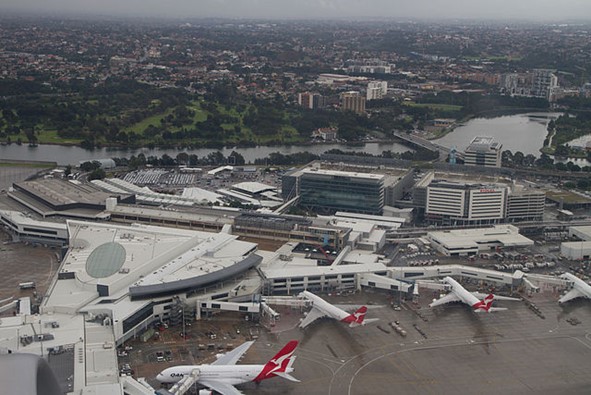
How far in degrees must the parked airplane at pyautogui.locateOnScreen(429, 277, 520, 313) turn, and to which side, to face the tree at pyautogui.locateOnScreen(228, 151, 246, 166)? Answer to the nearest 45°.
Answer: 0° — it already faces it

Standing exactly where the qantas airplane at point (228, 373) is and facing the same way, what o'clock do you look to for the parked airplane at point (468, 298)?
The parked airplane is roughly at 5 o'clock from the qantas airplane.

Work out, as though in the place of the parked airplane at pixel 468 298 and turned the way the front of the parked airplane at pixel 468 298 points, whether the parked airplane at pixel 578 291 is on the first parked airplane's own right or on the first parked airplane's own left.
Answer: on the first parked airplane's own right

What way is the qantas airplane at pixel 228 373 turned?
to the viewer's left

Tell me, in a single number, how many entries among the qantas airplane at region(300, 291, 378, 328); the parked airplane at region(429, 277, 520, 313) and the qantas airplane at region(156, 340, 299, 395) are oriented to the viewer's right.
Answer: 0

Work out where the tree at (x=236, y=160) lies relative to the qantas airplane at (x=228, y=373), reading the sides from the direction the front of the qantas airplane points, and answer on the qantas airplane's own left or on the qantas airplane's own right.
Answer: on the qantas airplane's own right

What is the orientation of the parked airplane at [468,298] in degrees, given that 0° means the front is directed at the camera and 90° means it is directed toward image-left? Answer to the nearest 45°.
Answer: approximately 135°

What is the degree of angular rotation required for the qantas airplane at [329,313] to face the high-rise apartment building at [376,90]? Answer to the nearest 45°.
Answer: approximately 45° to its right

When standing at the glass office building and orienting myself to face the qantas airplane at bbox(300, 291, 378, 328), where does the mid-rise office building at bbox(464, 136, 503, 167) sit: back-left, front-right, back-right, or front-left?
back-left

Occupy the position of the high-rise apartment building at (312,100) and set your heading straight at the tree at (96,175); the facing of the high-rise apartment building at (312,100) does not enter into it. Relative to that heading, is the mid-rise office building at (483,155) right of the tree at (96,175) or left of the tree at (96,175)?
left

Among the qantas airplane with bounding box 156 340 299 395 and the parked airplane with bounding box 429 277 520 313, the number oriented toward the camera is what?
0

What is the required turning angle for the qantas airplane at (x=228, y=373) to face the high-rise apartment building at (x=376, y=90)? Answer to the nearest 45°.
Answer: approximately 90° to its right

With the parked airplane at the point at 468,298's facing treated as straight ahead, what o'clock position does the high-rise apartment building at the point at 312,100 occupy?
The high-rise apartment building is roughly at 1 o'clock from the parked airplane.

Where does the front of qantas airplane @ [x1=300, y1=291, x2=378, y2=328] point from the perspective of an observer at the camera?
facing away from the viewer and to the left of the viewer

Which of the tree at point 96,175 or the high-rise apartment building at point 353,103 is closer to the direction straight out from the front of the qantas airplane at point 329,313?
the tree
